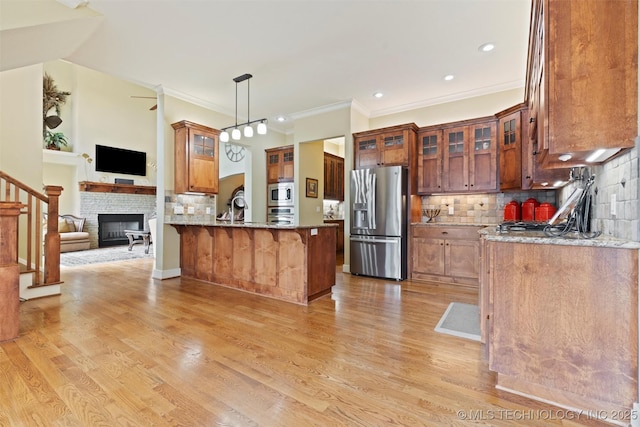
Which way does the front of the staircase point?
to the viewer's right

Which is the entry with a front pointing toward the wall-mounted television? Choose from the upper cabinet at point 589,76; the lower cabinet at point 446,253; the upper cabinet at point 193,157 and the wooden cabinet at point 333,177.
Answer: the upper cabinet at point 589,76

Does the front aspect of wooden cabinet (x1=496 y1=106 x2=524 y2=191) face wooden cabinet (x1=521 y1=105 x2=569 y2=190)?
no

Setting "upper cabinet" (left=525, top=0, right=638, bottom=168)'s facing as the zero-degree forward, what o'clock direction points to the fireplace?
The fireplace is roughly at 12 o'clock from the upper cabinet.

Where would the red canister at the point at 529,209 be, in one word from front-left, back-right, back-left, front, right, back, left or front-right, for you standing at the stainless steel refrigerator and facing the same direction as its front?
back-left

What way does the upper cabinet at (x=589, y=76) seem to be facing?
to the viewer's left

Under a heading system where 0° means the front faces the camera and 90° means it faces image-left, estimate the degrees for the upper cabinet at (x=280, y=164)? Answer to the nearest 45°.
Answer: approximately 45°

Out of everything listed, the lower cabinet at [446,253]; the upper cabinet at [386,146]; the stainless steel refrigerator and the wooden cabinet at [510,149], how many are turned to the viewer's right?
0

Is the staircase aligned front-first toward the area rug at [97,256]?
no

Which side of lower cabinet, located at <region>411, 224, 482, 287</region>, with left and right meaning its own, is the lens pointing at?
front

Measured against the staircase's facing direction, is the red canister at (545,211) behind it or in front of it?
in front

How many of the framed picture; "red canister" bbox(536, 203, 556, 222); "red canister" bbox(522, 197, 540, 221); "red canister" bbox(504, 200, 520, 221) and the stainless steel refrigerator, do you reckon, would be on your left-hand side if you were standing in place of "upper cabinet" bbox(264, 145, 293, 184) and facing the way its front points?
5

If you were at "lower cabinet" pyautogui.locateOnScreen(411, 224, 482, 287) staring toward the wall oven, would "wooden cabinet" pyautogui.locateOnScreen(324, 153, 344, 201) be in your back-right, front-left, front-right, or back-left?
front-right

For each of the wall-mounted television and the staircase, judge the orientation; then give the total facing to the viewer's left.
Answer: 0

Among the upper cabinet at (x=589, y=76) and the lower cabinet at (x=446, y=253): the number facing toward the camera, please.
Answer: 1

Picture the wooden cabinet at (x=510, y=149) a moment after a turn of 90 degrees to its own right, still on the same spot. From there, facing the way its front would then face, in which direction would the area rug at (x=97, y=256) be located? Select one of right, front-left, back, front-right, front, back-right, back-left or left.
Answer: front-left

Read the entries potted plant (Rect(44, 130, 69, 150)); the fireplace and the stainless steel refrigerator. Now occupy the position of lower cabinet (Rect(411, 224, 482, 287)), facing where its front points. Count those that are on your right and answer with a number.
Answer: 3

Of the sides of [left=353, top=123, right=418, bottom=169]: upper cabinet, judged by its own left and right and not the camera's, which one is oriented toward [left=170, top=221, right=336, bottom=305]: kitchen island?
front

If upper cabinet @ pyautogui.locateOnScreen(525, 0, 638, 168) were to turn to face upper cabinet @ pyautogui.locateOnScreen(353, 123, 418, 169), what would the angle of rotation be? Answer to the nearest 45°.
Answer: approximately 45° to its right
